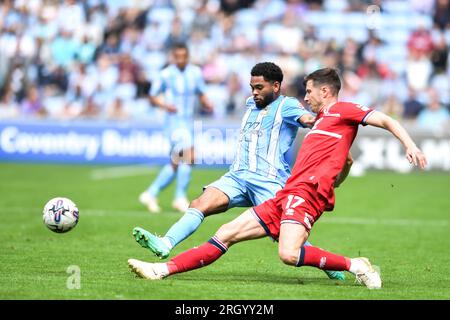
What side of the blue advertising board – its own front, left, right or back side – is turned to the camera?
front

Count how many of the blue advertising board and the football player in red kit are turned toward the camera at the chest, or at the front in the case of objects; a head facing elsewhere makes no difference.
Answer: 1

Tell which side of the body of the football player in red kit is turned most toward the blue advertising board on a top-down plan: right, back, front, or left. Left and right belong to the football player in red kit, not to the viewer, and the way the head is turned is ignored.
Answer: right

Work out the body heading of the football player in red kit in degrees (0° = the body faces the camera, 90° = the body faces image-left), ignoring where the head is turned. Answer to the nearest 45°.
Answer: approximately 90°

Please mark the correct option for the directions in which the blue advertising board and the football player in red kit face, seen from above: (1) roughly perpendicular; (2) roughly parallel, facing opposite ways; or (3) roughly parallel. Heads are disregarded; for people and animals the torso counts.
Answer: roughly perpendicular

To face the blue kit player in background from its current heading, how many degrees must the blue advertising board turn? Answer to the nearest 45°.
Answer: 0° — it already faces them

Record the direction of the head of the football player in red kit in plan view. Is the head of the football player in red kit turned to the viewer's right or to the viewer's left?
to the viewer's left

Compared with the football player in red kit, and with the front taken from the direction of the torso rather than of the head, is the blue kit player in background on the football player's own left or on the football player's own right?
on the football player's own right

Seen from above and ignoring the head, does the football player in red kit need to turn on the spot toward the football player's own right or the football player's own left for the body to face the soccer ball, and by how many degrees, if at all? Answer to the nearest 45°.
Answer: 0° — they already face it

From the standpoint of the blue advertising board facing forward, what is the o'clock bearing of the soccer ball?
The soccer ball is roughly at 12 o'clock from the blue advertising board.

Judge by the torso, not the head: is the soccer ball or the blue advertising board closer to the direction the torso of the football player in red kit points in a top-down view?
the soccer ball

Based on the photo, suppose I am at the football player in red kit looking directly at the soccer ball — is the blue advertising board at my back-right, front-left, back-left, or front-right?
front-right

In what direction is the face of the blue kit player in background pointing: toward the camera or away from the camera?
toward the camera
